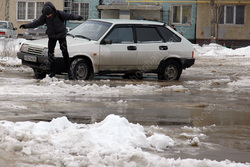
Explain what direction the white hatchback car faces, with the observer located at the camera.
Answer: facing the viewer and to the left of the viewer

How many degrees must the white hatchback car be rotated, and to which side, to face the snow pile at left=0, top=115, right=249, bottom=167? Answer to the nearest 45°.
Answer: approximately 45° to its left

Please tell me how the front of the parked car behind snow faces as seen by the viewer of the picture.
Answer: facing away from the viewer and to the right of the viewer

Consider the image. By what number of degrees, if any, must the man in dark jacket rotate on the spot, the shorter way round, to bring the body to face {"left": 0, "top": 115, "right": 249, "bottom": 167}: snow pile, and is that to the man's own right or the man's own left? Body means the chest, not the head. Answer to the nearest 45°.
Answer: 0° — they already face it

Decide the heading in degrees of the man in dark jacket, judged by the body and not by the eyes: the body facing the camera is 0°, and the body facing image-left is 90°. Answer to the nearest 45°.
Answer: approximately 0°
